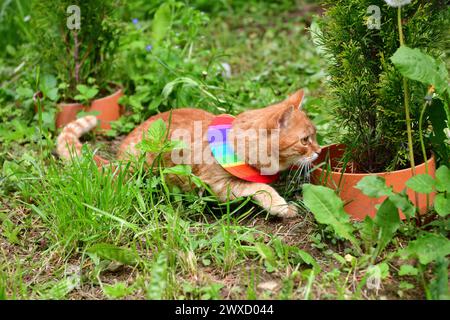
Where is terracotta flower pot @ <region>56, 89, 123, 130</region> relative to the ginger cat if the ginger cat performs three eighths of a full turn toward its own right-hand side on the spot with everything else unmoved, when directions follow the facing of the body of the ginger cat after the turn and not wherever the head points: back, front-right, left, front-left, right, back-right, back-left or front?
right

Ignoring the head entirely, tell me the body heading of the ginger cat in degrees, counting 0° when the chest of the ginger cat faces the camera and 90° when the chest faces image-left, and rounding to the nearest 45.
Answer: approximately 270°

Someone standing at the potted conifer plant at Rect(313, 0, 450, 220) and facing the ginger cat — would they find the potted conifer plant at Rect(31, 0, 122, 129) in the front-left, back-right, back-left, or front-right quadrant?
front-right

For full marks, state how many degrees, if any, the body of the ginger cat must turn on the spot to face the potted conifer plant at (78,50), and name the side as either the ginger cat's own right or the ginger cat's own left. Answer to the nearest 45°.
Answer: approximately 135° to the ginger cat's own left
